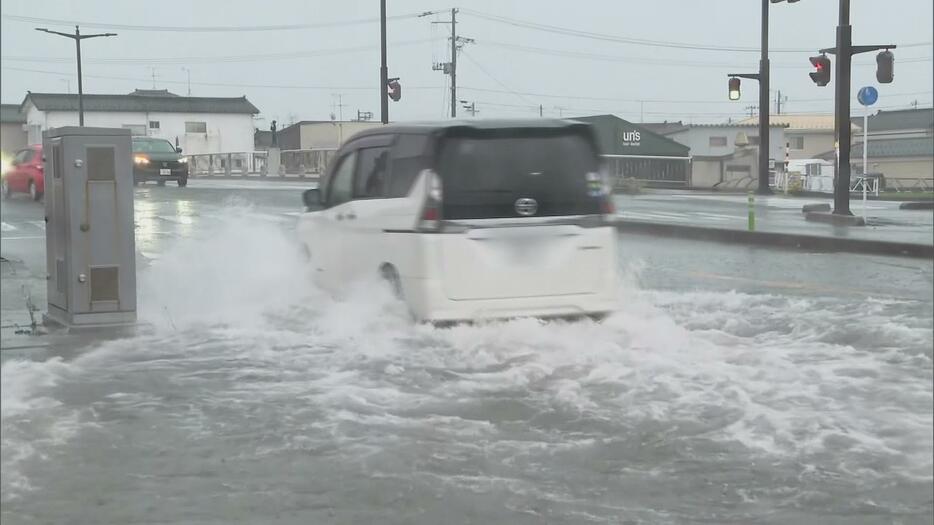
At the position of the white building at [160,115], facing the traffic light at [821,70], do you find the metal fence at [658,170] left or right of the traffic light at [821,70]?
left

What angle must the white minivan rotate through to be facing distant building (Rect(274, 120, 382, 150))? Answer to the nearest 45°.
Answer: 0° — it already faces it

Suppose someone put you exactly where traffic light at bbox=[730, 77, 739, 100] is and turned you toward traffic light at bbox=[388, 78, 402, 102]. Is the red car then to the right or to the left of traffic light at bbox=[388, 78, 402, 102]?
left

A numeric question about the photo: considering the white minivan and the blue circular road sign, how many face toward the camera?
1

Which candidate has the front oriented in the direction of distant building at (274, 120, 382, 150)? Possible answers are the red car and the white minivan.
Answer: the white minivan
